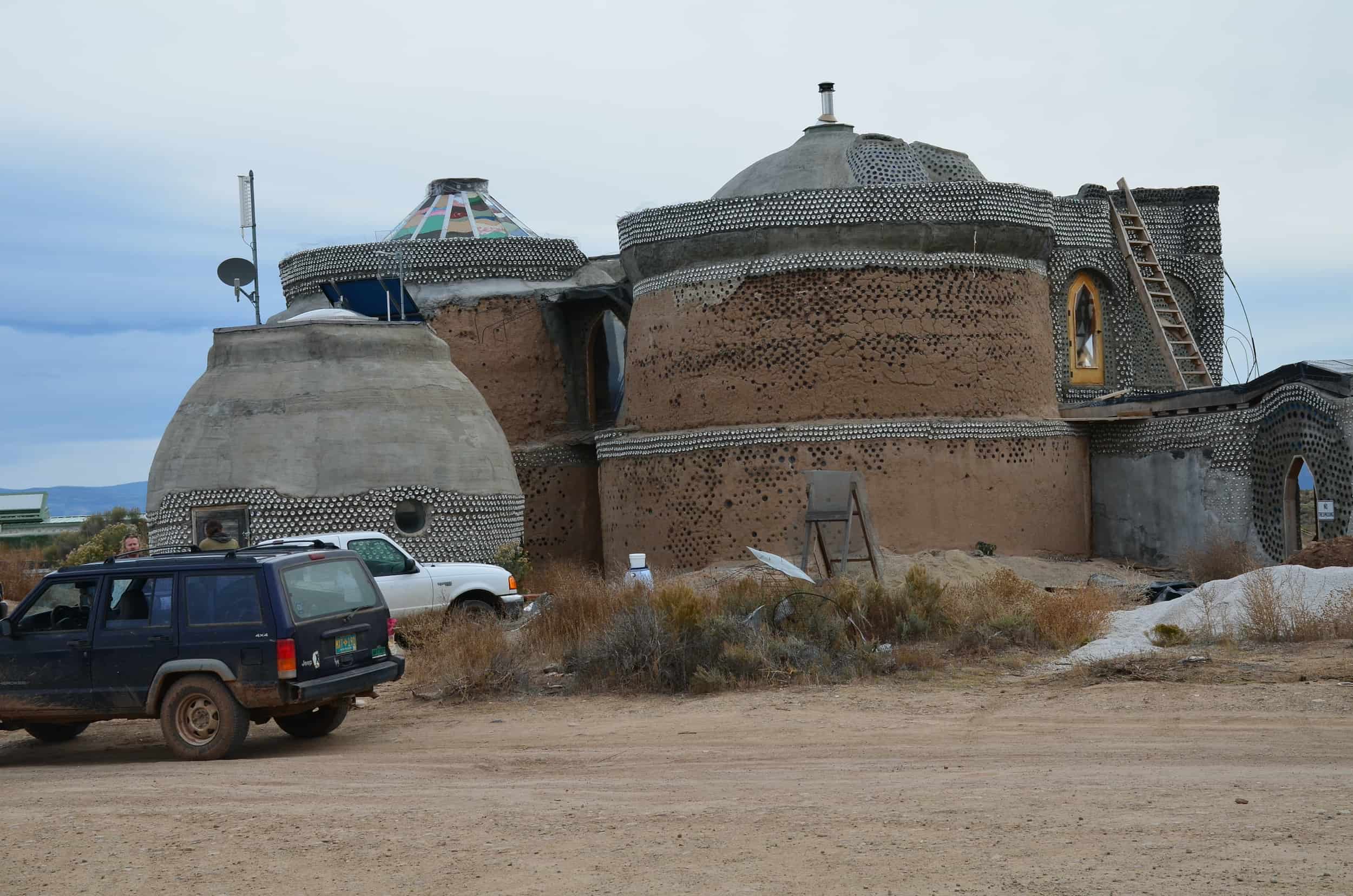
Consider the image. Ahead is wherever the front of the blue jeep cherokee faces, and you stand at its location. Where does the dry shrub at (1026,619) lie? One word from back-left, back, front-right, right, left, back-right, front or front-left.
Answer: back-right

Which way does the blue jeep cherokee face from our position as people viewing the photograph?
facing away from the viewer and to the left of the viewer

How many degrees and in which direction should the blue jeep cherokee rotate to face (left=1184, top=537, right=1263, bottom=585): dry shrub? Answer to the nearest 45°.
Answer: approximately 90° to its right

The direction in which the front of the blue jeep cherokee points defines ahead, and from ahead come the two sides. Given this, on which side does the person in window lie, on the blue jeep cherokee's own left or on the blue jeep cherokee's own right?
on the blue jeep cherokee's own right

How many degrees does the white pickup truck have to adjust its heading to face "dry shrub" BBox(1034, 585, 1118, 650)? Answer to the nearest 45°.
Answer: approximately 45° to its right

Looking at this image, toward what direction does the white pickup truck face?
to the viewer's right

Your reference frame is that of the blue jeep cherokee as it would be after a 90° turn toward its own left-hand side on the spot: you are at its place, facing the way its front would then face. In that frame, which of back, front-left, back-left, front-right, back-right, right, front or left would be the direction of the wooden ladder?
back

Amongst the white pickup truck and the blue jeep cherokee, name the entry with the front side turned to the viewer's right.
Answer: the white pickup truck

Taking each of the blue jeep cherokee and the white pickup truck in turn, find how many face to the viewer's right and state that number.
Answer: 1

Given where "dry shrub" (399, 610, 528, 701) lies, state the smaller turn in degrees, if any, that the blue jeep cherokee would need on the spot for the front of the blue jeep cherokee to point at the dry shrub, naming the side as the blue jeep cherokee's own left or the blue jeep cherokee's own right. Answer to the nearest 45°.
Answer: approximately 90° to the blue jeep cherokee's own right

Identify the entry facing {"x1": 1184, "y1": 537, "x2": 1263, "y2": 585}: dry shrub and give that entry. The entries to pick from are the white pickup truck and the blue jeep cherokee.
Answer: the white pickup truck

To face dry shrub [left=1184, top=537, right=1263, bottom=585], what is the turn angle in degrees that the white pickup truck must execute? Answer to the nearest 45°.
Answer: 0° — it already faces it

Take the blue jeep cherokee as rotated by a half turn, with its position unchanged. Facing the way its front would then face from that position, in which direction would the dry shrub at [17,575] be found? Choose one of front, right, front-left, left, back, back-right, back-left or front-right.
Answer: back-left
